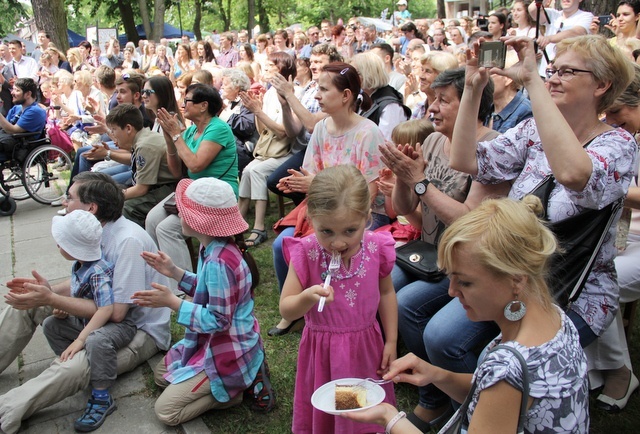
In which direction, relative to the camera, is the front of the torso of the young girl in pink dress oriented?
toward the camera

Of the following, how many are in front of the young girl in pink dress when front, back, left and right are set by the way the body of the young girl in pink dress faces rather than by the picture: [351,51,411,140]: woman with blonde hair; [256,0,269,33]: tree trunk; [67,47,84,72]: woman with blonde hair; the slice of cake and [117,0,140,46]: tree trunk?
1

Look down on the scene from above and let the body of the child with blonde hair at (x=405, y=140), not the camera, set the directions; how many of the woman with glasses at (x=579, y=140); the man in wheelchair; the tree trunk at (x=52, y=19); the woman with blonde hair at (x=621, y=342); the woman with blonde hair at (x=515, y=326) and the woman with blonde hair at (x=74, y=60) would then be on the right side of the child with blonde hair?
3

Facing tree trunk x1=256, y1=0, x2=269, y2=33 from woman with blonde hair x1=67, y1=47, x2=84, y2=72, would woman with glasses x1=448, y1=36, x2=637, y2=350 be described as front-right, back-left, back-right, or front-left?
back-right

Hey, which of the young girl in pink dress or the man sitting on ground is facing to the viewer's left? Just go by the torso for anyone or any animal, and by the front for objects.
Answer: the man sitting on ground

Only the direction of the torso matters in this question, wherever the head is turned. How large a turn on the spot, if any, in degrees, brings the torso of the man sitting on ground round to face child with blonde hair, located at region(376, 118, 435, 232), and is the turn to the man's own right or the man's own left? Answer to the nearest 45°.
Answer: approximately 180°

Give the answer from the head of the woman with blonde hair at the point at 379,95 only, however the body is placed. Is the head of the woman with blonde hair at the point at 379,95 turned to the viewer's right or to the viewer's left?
to the viewer's left

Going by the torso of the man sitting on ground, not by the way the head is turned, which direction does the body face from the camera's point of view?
to the viewer's left

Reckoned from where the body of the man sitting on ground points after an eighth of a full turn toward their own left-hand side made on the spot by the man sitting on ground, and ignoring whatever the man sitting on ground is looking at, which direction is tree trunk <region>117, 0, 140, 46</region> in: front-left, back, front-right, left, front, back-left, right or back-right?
back-right

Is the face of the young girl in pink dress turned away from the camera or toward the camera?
toward the camera
